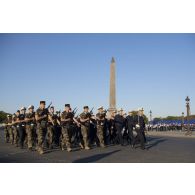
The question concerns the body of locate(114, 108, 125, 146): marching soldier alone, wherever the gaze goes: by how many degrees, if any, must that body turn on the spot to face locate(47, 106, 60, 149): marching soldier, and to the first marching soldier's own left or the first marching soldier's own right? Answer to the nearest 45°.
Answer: approximately 90° to the first marching soldier's own right
